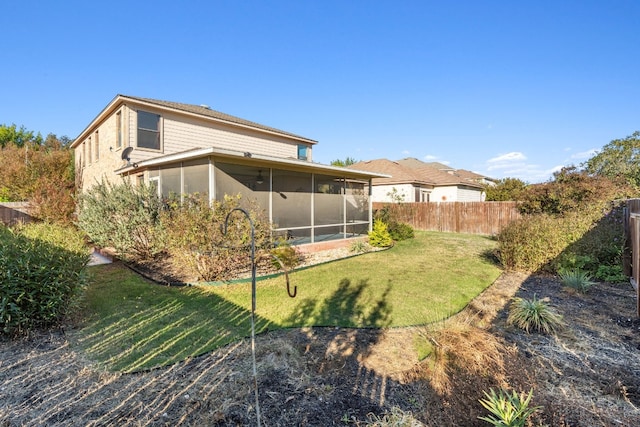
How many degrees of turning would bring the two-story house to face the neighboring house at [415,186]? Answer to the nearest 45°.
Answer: approximately 90° to its right

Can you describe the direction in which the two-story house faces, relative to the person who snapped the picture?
facing away from the viewer and to the left of the viewer

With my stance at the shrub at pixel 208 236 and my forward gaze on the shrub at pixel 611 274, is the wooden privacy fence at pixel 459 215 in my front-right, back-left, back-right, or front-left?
front-left

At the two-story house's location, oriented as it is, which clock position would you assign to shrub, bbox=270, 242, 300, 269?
The shrub is roughly at 7 o'clock from the two-story house.

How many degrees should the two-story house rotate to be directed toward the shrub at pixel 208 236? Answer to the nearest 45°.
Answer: approximately 135° to its left

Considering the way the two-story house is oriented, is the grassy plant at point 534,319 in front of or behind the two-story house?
behind

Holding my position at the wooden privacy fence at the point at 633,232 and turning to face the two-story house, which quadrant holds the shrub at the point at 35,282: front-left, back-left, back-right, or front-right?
front-left

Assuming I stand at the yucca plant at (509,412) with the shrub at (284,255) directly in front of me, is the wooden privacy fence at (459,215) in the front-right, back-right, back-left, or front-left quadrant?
front-right

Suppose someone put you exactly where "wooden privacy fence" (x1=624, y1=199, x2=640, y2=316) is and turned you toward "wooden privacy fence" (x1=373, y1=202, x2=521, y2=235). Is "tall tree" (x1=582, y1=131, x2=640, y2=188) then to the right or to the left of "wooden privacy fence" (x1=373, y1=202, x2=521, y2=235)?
right

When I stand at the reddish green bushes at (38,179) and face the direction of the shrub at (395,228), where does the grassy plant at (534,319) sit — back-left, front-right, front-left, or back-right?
front-right

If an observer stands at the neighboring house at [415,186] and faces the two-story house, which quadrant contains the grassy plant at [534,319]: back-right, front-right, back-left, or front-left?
front-left

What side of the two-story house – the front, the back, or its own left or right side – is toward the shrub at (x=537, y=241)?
back

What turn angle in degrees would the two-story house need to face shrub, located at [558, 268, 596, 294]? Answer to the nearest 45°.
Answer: approximately 180°
